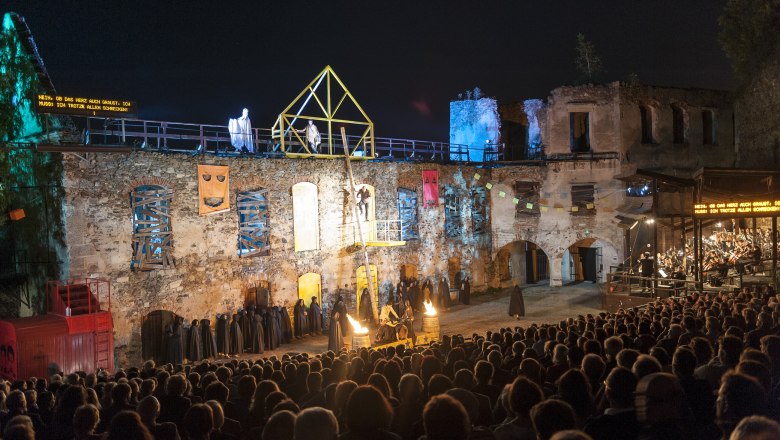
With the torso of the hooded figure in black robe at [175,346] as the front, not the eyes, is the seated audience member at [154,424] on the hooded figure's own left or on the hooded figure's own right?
on the hooded figure's own right

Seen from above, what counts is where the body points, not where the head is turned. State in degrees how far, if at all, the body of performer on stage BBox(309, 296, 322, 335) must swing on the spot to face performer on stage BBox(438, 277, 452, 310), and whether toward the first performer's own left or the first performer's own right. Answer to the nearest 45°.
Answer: approximately 90° to the first performer's own left

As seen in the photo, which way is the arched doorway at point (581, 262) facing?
toward the camera

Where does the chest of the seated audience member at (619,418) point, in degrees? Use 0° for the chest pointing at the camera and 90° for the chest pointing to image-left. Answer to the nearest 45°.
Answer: approximately 135°

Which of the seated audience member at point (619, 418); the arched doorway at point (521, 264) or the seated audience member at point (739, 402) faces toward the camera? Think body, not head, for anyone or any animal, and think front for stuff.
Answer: the arched doorway

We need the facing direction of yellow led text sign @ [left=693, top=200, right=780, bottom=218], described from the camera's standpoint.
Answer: facing the viewer and to the left of the viewer

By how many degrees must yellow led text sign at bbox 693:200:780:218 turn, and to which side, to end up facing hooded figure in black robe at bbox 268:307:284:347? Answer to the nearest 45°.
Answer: approximately 45° to its right

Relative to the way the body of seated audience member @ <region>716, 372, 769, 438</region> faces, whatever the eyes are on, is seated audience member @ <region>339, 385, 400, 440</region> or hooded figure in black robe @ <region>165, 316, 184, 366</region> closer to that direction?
the hooded figure in black robe

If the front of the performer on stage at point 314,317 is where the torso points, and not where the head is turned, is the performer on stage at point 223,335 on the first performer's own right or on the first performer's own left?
on the first performer's own right

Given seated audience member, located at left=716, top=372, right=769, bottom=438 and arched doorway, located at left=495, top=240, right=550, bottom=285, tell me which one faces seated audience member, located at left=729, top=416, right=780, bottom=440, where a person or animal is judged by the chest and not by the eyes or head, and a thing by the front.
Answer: the arched doorway

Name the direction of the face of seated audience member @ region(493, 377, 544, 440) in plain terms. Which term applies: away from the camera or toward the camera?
away from the camera

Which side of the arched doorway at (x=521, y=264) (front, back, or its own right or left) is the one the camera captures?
front

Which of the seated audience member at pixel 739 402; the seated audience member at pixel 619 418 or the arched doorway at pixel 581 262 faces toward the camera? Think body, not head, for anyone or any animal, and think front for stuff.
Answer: the arched doorway

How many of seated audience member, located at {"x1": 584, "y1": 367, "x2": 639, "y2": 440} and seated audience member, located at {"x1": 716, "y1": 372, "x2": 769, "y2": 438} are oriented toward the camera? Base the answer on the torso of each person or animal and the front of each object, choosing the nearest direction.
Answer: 0

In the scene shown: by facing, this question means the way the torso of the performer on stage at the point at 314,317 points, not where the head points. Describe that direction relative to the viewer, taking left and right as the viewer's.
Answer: facing the viewer and to the right of the viewer

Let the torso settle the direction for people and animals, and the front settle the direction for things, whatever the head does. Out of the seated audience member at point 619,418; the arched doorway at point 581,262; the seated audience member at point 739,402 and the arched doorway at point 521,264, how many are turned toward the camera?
2

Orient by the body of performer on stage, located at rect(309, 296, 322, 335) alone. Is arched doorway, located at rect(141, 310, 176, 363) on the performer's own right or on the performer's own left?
on the performer's own right
